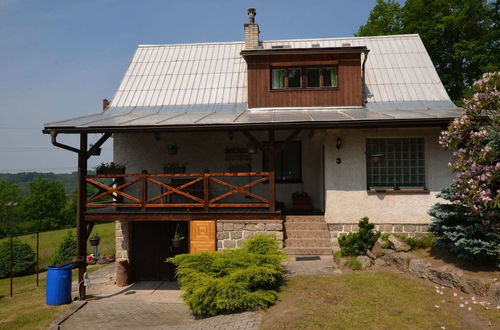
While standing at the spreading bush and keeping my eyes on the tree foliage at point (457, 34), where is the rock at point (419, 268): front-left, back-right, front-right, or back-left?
front-right

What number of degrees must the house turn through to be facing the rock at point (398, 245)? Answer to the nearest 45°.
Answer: approximately 45° to its left

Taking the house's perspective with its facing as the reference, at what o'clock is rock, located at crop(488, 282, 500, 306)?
The rock is roughly at 11 o'clock from the house.

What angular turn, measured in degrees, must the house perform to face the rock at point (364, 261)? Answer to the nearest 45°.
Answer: approximately 45° to its left

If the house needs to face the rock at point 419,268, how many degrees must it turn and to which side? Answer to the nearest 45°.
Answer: approximately 45° to its left

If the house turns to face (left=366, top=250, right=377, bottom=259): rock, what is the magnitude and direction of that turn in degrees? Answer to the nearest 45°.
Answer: approximately 45° to its left

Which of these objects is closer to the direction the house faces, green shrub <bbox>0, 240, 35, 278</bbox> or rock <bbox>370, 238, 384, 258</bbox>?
the rock

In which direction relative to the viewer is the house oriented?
toward the camera

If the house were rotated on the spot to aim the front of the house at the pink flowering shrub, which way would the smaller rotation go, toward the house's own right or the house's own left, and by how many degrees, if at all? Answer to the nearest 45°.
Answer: approximately 45° to the house's own left

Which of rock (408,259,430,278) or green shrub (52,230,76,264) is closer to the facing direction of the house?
the rock

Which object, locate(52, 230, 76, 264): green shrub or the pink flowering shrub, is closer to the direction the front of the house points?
the pink flowering shrub

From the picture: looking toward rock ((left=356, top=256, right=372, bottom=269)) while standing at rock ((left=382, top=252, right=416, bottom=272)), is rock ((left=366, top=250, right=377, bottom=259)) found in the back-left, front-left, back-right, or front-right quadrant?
front-right

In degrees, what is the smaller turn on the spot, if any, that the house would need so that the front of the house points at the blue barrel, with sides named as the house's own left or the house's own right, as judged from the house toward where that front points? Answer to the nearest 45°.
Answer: approximately 45° to the house's own right

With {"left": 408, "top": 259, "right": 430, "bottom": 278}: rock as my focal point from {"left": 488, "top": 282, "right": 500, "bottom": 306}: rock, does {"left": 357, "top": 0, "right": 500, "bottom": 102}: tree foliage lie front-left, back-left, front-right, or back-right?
front-right
